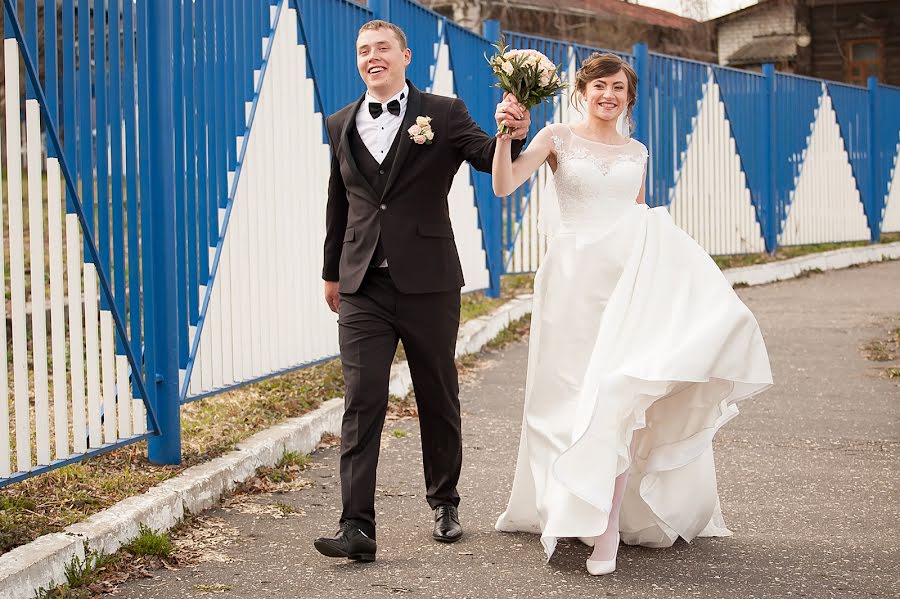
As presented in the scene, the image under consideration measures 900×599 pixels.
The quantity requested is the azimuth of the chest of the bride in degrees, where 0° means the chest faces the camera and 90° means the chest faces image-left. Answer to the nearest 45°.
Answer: approximately 0°

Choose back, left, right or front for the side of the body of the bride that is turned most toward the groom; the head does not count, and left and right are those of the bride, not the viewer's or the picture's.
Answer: right

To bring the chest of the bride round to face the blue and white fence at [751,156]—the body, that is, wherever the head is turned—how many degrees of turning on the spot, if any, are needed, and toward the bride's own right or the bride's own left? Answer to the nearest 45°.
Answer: approximately 180°

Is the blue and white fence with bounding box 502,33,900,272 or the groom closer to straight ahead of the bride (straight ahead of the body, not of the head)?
the groom

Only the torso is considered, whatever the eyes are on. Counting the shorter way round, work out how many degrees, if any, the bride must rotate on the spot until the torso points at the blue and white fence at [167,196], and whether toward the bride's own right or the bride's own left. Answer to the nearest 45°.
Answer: approximately 90° to the bride's own right
